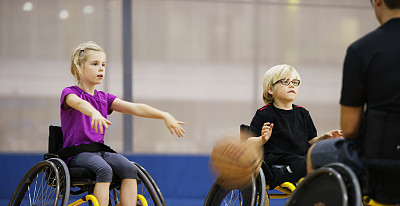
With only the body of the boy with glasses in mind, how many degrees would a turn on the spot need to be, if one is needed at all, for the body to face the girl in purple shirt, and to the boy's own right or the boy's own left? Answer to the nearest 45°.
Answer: approximately 135° to the boy's own right

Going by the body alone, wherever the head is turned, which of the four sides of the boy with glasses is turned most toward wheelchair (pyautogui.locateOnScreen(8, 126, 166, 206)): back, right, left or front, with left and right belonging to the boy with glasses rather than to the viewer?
right

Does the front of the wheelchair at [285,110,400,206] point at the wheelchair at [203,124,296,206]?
yes

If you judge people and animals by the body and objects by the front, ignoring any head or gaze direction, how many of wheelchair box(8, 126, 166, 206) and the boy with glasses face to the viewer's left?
0

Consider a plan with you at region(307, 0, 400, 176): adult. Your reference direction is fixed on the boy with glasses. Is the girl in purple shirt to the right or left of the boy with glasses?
left

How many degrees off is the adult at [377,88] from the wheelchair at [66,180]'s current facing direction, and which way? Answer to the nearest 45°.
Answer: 0° — it already faces them

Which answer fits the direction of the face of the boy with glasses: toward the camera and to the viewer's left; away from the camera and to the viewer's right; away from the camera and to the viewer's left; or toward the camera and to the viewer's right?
toward the camera and to the viewer's right

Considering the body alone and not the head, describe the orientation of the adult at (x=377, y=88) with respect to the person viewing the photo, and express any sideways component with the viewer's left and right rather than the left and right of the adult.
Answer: facing away from the viewer and to the left of the viewer

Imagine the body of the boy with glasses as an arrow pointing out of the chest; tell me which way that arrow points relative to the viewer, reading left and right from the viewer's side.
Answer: facing the viewer and to the right of the viewer

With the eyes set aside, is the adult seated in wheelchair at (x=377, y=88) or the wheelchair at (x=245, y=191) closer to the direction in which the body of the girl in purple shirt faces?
the adult seated in wheelchair

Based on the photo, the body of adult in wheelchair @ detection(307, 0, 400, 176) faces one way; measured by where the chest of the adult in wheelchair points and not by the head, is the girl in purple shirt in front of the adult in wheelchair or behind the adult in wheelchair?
in front

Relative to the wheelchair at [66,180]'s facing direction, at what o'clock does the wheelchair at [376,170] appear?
the wheelchair at [376,170] is roughly at 12 o'clock from the wheelchair at [66,180].

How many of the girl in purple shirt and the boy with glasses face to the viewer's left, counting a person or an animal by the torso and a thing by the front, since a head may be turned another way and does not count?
0

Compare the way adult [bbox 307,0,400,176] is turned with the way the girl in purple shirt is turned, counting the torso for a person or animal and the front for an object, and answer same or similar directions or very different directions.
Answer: very different directions

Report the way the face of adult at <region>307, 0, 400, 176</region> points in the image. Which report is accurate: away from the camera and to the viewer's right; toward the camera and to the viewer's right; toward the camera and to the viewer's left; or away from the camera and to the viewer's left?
away from the camera and to the viewer's left

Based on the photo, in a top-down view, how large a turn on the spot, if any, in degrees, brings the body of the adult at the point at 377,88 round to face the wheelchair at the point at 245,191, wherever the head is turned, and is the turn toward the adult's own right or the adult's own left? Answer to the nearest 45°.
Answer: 0° — they already face it

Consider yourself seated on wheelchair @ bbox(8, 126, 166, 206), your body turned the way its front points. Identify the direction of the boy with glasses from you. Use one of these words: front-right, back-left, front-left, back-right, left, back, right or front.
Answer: front-left

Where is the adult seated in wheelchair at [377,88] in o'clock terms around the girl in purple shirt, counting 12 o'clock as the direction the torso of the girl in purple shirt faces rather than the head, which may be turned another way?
The adult seated in wheelchair is roughly at 12 o'clock from the girl in purple shirt.
